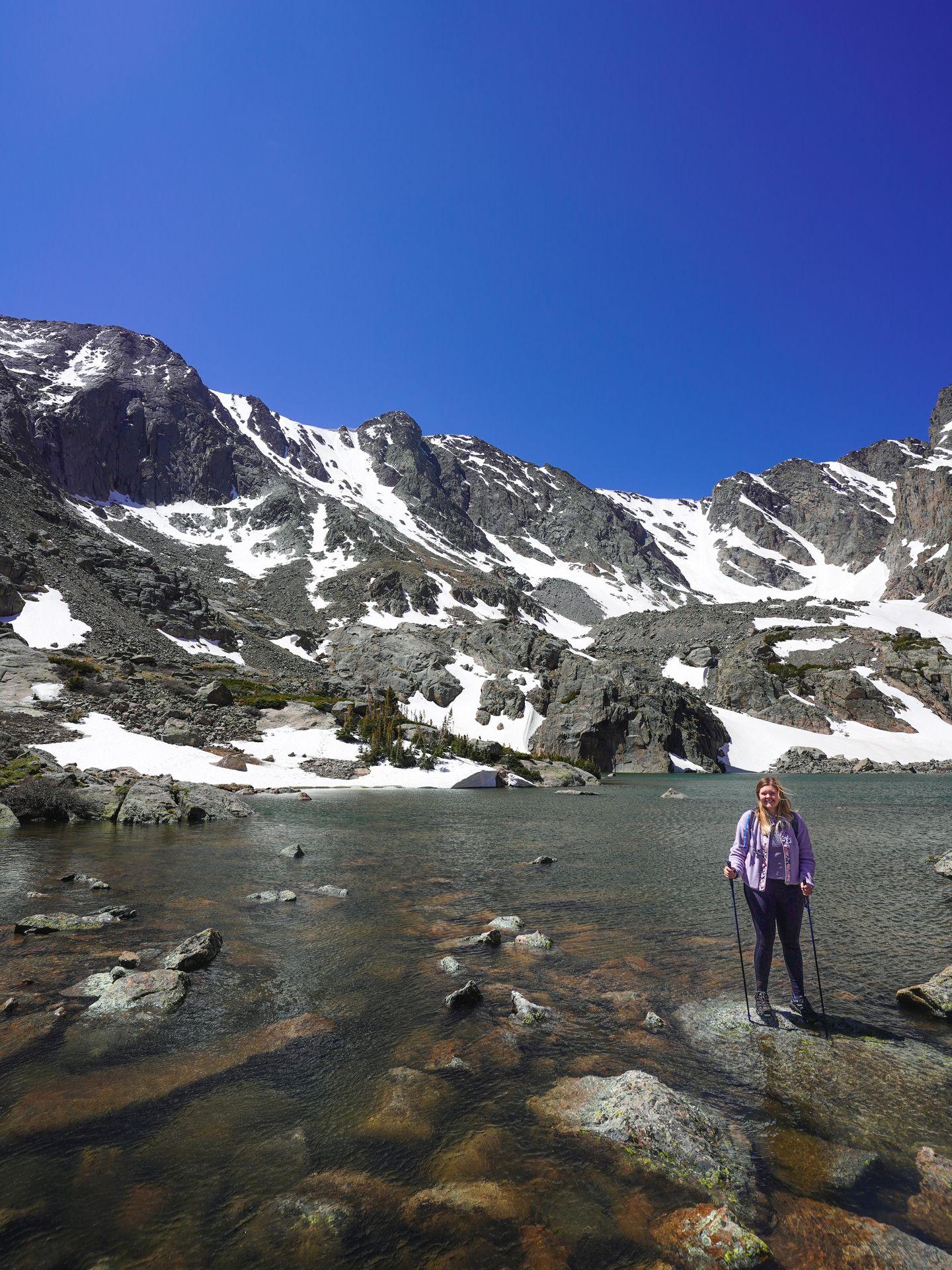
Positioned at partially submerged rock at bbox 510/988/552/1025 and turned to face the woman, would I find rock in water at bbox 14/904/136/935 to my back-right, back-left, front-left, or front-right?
back-left

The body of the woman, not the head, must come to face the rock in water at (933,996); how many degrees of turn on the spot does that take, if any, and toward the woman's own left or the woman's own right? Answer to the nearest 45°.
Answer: approximately 135° to the woman's own left

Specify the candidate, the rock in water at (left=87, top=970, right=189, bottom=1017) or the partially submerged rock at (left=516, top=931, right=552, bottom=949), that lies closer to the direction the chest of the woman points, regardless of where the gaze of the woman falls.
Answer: the rock in water

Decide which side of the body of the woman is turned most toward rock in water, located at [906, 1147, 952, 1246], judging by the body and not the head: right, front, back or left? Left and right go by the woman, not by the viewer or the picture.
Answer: front

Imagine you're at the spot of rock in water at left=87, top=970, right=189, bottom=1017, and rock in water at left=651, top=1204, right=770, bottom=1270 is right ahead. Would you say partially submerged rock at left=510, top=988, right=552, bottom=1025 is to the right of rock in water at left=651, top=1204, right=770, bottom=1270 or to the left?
left

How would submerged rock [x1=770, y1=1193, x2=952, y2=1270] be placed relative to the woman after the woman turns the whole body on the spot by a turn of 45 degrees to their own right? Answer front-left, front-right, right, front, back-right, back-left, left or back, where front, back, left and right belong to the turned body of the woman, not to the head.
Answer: front-left

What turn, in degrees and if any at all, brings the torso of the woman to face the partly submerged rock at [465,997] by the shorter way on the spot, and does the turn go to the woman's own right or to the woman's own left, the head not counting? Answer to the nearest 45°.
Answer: approximately 90° to the woman's own right

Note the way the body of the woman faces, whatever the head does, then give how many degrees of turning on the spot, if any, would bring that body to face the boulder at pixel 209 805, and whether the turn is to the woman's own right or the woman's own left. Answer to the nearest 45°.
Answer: approximately 135° to the woman's own right

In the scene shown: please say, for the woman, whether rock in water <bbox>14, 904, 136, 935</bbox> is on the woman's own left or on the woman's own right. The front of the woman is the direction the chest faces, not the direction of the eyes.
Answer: on the woman's own right

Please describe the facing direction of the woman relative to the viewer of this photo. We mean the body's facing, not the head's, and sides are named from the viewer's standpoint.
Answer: facing the viewer

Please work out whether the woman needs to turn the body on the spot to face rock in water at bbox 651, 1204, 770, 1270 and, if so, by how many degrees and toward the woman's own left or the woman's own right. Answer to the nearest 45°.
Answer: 0° — they already face it

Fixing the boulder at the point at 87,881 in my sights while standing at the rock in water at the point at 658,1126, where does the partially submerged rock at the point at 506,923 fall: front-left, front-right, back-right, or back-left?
front-right

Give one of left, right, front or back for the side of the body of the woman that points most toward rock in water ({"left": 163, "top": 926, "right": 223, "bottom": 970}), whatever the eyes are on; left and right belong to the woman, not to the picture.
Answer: right
